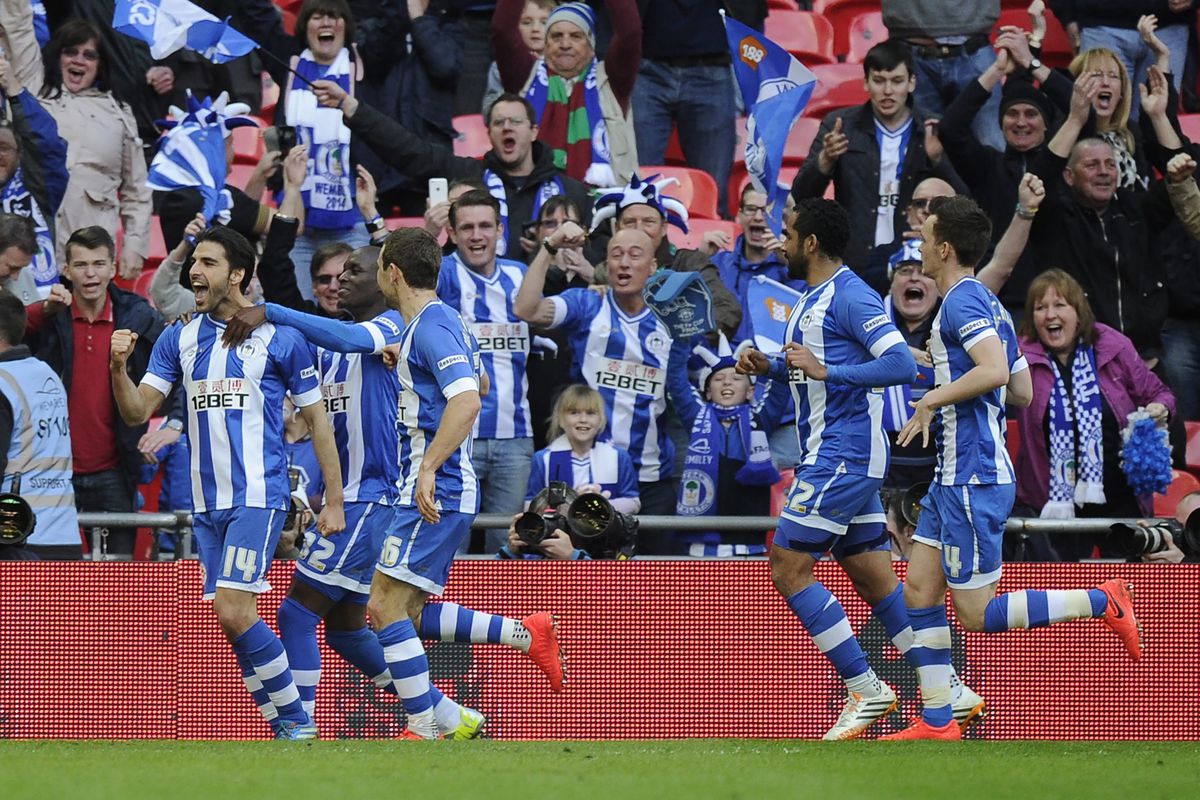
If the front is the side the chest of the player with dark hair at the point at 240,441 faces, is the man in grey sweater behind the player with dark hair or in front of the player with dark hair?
behind

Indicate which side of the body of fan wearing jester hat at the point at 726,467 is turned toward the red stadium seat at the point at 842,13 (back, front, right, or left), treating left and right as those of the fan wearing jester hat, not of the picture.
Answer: back

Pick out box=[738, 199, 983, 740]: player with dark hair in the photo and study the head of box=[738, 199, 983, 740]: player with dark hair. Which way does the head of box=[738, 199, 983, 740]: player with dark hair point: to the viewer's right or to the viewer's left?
to the viewer's left

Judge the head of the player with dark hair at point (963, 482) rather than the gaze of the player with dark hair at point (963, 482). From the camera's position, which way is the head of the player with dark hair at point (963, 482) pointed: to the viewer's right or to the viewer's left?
to the viewer's left

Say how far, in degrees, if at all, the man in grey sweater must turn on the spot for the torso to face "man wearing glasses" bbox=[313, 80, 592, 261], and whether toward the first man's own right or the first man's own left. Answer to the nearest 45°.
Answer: approximately 45° to the first man's own right

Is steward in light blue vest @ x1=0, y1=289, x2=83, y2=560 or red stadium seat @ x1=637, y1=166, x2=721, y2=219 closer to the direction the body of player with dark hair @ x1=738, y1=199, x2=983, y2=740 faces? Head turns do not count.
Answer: the steward in light blue vest

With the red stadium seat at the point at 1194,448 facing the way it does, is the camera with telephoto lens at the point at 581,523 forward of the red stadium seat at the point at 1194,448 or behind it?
forward

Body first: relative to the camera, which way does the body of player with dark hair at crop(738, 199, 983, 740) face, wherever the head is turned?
to the viewer's left

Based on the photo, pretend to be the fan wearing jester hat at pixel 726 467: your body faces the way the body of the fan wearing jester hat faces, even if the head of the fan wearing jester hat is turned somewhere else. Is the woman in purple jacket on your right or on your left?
on your left

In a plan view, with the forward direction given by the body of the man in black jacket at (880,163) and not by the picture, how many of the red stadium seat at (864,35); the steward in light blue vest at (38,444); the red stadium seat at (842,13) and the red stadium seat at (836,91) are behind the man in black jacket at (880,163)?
3

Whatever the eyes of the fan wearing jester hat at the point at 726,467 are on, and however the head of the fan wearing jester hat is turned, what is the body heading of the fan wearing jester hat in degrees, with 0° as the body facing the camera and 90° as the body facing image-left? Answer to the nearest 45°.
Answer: approximately 0°

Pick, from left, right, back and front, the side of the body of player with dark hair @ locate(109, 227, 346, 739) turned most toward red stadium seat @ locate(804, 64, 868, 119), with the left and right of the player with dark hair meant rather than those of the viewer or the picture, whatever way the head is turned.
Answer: back

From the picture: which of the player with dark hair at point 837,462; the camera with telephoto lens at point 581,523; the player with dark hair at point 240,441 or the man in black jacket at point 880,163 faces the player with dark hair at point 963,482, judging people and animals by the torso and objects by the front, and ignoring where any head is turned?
the man in black jacket

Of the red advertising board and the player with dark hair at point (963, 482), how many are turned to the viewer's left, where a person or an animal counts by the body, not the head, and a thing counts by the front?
1
